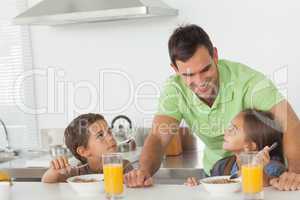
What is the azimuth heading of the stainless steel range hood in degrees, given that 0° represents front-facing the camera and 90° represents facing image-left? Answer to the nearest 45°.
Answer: approximately 45°

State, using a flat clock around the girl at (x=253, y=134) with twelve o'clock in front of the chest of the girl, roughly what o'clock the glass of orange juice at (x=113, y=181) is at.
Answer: The glass of orange juice is roughly at 12 o'clock from the girl.

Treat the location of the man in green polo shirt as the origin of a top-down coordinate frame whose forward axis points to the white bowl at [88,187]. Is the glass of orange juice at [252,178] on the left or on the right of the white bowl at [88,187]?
left

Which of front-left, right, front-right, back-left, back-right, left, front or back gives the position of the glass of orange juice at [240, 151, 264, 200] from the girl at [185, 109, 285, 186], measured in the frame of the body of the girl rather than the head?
front-left

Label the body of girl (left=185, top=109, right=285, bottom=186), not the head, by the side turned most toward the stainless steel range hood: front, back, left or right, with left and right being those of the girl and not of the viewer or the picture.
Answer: right

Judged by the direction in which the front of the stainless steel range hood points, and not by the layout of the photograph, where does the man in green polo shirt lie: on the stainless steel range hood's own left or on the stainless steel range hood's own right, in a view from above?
on the stainless steel range hood's own left

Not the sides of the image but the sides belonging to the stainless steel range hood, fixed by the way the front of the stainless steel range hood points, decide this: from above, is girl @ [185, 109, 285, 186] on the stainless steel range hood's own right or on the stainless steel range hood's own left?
on the stainless steel range hood's own left

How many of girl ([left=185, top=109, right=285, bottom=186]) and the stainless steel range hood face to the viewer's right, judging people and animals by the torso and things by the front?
0

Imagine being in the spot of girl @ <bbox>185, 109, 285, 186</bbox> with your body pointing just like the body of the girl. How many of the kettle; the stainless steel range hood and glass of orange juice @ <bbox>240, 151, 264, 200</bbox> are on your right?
2

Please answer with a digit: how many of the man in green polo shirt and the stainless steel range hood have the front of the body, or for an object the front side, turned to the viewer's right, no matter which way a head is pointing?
0
